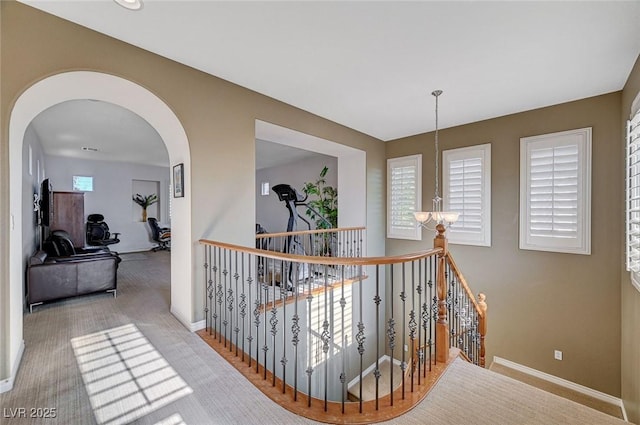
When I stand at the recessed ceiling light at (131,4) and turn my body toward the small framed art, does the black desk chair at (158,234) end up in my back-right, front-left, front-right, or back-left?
front-left

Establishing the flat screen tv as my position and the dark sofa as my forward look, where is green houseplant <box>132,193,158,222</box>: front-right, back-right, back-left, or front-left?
back-left

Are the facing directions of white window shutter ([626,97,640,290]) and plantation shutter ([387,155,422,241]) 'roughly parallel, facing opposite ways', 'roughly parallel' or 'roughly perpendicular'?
roughly perpendicular

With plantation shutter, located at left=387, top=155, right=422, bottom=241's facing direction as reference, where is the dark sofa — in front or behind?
in front

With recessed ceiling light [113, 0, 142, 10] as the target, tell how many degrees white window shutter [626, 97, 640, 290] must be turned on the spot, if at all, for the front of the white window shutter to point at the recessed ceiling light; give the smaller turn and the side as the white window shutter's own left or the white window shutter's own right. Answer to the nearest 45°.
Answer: approximately 45° to the white window shutter's own left

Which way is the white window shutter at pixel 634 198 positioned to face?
to the viewer's left

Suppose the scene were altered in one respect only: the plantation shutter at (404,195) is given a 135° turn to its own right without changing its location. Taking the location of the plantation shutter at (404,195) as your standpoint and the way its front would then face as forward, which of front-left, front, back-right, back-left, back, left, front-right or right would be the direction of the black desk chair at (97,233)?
left

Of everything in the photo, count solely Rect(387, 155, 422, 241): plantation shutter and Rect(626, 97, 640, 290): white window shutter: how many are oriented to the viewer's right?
0
